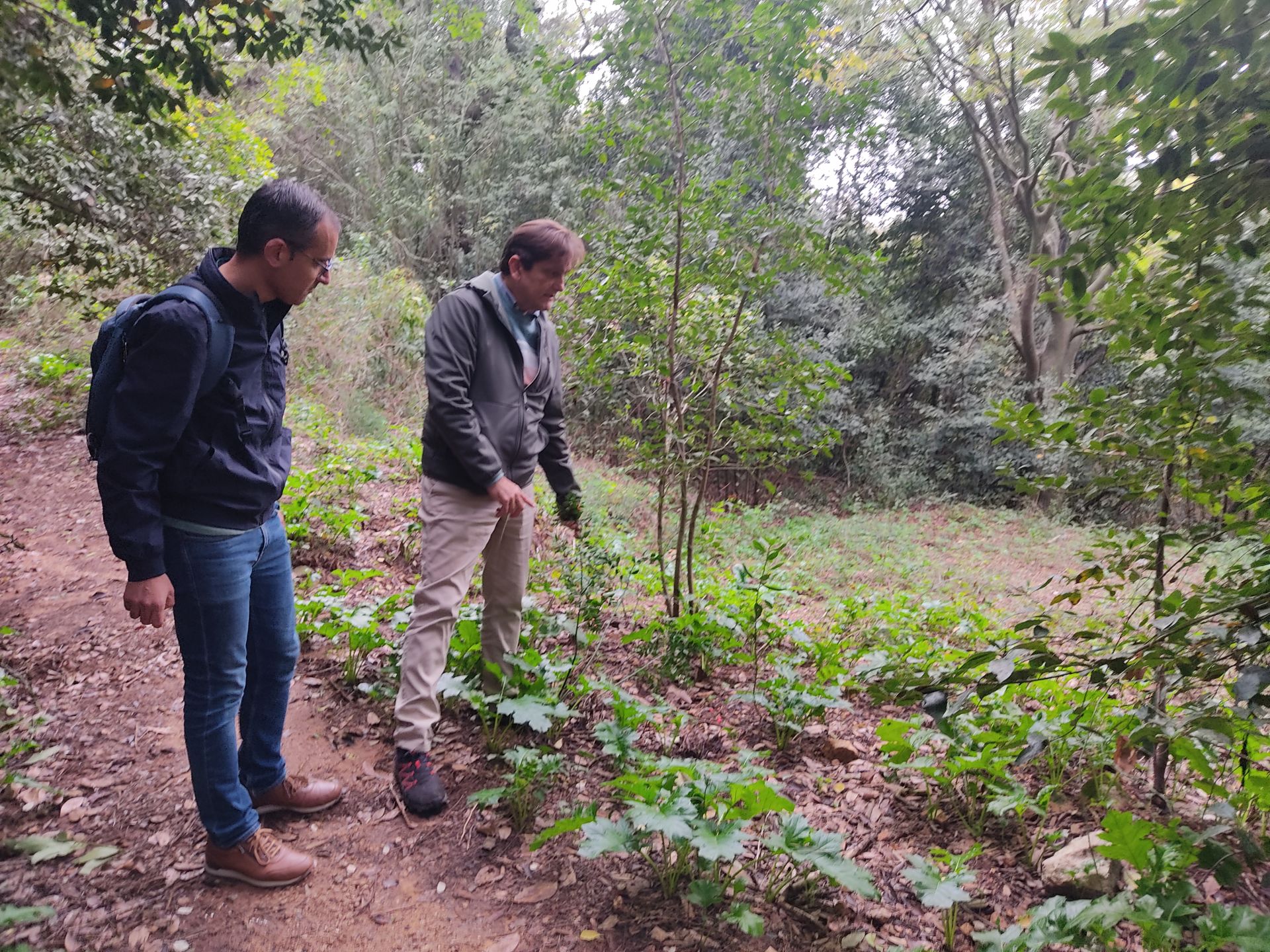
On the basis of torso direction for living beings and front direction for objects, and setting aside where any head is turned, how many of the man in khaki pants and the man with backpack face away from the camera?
0

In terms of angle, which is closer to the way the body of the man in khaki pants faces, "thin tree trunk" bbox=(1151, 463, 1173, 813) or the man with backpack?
the thin tree trunk

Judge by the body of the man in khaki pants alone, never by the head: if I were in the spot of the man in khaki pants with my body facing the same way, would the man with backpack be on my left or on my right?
on my right

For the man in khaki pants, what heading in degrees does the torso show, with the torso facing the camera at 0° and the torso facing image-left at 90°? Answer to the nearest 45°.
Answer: approximately 315°

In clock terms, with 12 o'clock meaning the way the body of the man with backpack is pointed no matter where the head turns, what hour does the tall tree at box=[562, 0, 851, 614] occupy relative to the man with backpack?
The tall tree is roughly at 11 o'clock from the man with backpack.

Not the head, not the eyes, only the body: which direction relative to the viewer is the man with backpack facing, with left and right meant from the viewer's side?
facing to the right of the viewer

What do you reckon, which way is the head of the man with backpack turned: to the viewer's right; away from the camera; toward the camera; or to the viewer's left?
to the viewer's right

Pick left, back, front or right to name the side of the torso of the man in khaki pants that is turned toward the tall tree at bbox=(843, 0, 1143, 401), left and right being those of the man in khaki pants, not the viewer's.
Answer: left

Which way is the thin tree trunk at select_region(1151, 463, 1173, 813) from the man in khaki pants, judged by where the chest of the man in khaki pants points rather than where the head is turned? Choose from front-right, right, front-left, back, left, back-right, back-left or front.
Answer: front-left

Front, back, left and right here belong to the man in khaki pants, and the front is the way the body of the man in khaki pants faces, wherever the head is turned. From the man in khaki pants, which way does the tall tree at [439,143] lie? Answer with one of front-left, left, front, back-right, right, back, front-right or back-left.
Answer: back-left

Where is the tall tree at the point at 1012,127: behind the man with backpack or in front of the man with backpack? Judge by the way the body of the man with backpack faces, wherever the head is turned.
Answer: in front

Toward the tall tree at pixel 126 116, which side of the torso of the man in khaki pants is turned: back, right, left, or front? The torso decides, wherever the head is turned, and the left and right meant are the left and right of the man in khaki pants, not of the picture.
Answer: back
